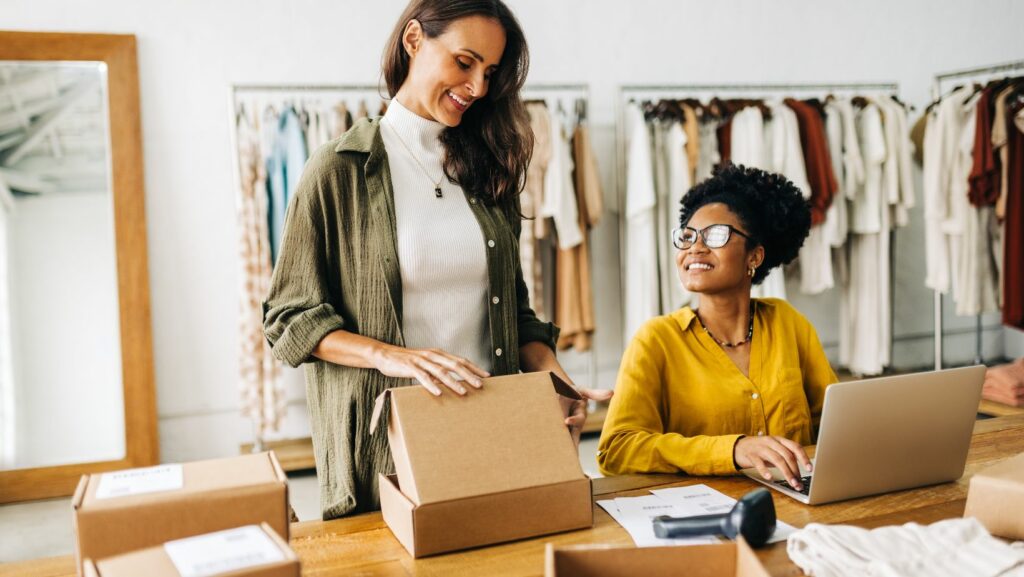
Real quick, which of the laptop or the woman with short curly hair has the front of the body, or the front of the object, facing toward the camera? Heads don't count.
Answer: the woman with short curly hair

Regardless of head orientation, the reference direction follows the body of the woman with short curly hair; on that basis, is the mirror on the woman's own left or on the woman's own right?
on the woman's own right

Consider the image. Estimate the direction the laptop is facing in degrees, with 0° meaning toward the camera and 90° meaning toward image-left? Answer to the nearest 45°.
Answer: approximately 135°

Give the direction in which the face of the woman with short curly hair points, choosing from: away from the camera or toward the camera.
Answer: toward the camera

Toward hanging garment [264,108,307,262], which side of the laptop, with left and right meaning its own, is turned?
front

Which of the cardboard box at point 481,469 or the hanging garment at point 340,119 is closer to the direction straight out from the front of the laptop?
the hanging garment

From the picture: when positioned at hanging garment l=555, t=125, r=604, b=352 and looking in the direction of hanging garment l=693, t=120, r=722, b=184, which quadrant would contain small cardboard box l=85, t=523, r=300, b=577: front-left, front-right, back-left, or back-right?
back-right

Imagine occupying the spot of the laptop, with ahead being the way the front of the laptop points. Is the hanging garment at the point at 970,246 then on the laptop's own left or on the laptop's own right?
on the laptop's own right

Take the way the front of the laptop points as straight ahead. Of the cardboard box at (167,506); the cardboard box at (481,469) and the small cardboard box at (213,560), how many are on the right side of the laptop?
0

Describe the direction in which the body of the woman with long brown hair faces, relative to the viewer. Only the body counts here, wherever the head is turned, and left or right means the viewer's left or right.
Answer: facing the viewer and to the right of the viewer

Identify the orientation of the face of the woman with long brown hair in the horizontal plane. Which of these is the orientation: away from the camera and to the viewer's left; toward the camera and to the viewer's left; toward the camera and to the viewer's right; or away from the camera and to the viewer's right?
toward the camera and to the viewer's right

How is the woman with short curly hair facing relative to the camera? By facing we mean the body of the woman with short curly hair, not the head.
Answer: toward the camera

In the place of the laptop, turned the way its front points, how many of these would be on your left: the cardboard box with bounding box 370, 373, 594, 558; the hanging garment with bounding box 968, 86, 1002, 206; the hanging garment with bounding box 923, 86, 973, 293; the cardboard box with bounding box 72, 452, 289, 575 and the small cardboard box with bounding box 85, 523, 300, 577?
3

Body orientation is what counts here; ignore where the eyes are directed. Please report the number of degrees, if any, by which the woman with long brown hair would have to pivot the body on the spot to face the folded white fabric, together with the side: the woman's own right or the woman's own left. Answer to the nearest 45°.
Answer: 0° — they already face it

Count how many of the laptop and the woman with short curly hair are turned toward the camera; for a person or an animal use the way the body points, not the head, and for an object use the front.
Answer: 1

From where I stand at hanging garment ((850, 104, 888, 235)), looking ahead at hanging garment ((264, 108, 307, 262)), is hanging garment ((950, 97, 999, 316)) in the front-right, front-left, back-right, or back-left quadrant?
back-left

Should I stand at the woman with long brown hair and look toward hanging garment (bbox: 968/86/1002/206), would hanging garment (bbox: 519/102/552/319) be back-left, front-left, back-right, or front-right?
front-left
